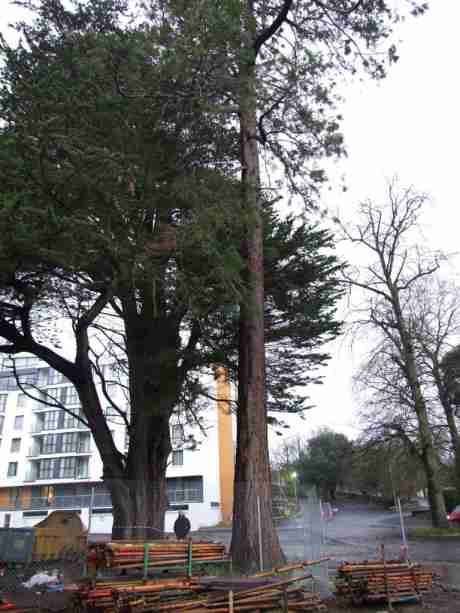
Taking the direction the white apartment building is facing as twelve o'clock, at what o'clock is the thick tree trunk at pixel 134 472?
The thick tree trunk is roughly at 12 o'clock from the white apartment building.

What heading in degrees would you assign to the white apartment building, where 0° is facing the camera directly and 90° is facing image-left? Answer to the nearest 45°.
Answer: approximately 0°
